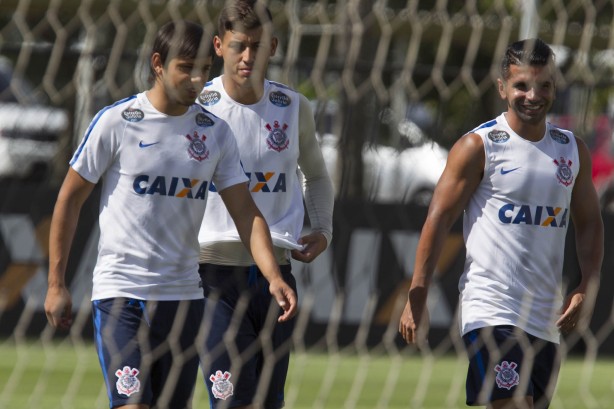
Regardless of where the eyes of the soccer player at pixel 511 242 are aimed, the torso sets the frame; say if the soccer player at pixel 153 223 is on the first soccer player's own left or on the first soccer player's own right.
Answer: on the first soccer player's own right

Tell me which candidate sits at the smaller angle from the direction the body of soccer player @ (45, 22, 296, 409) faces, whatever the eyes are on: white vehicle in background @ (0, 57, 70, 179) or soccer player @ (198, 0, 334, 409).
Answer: the soccer player

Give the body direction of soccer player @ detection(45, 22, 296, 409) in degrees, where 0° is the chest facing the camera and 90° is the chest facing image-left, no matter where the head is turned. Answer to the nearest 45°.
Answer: approximately 315°

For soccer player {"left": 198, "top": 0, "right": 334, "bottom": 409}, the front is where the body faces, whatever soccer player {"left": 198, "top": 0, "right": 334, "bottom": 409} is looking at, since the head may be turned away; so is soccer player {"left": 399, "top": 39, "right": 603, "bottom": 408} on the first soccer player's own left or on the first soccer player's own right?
on the first soccer player's own left

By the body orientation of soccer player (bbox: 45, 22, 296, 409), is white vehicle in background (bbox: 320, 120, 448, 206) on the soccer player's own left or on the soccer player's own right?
on the soccer player's own left

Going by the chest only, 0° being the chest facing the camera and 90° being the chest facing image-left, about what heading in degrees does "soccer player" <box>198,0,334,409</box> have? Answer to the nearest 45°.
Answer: approximately 0°
